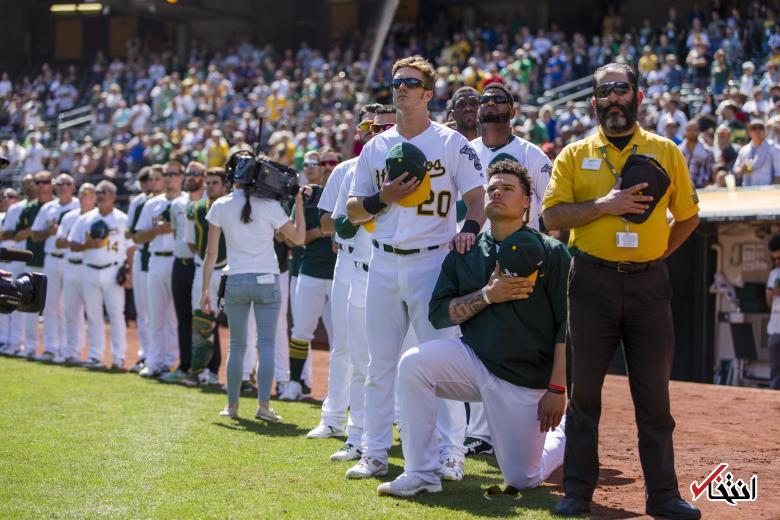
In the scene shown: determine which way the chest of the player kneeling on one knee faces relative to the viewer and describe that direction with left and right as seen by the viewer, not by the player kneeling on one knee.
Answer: facing the viewer and to the left of the viewer

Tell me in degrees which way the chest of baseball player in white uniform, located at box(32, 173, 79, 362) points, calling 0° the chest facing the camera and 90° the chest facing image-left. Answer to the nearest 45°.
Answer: approximately 0°

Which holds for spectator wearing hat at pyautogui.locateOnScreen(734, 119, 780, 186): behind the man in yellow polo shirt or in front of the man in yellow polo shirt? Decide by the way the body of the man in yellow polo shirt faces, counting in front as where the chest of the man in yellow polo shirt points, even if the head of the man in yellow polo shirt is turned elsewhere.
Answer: behind

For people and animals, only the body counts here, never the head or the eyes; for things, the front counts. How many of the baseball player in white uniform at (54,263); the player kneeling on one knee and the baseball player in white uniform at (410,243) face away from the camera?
0

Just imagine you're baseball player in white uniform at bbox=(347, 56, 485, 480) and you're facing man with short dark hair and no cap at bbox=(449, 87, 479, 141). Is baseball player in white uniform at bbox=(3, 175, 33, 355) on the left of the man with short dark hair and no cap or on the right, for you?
left

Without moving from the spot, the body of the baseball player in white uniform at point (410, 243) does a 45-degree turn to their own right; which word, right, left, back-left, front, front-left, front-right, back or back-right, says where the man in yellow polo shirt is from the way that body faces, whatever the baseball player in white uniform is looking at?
left

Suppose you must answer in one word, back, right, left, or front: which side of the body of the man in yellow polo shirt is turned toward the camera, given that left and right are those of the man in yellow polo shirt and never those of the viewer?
front

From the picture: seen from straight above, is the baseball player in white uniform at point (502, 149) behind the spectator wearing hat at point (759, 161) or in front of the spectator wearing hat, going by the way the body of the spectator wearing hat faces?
in front

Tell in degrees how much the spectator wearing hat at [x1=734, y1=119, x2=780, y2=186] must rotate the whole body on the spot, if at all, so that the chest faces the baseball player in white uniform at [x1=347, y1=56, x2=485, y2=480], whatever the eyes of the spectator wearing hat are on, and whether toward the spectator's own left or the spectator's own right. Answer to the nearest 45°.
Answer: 0° — they already face them

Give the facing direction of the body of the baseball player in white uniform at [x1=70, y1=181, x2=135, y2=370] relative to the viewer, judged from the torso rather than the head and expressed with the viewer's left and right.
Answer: facing the viewer

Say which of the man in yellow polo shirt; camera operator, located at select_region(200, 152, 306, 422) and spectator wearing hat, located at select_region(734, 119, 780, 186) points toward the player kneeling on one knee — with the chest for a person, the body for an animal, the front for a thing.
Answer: the spectator wearing hat

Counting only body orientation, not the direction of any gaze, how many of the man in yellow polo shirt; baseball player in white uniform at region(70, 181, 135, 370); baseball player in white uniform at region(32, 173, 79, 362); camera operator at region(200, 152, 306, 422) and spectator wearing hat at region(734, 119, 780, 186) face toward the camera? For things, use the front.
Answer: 4

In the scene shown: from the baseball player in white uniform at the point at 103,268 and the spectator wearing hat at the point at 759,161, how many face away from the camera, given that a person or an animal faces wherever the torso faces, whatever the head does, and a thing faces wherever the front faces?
0
